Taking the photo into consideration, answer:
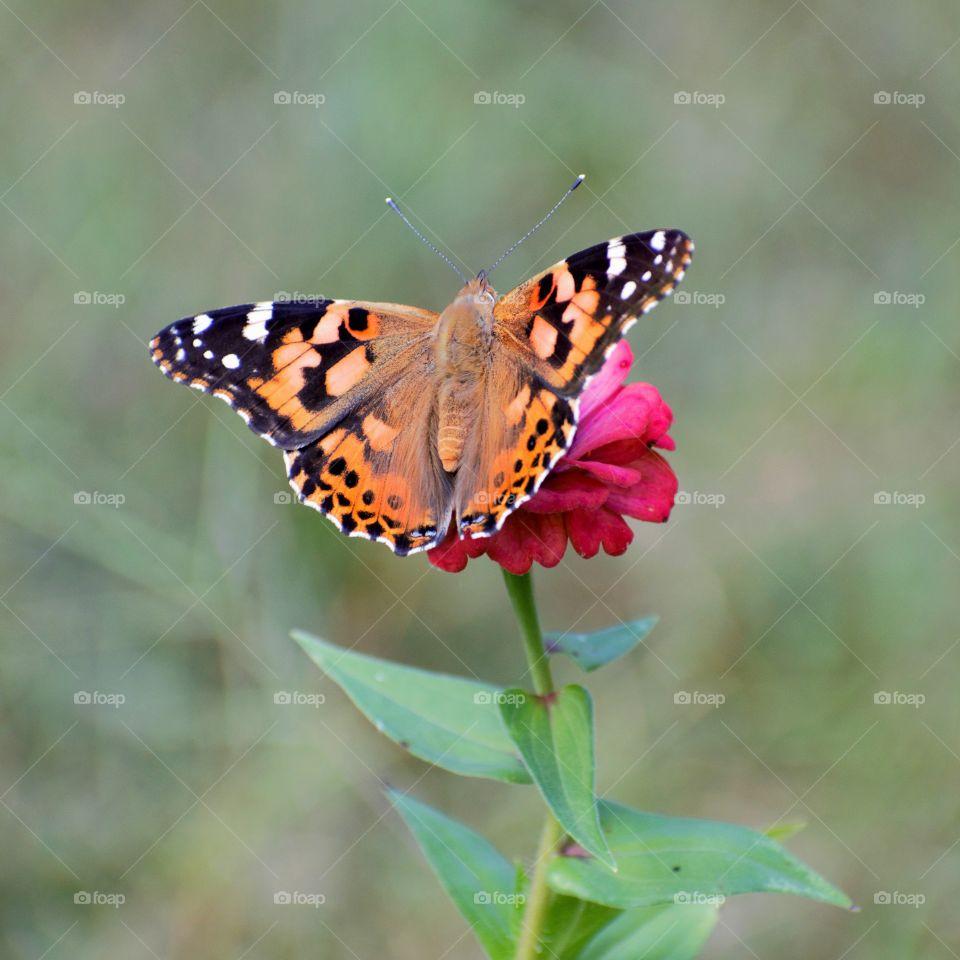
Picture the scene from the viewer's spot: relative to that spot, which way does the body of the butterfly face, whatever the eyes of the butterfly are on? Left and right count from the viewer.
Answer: facing away from the viewer
